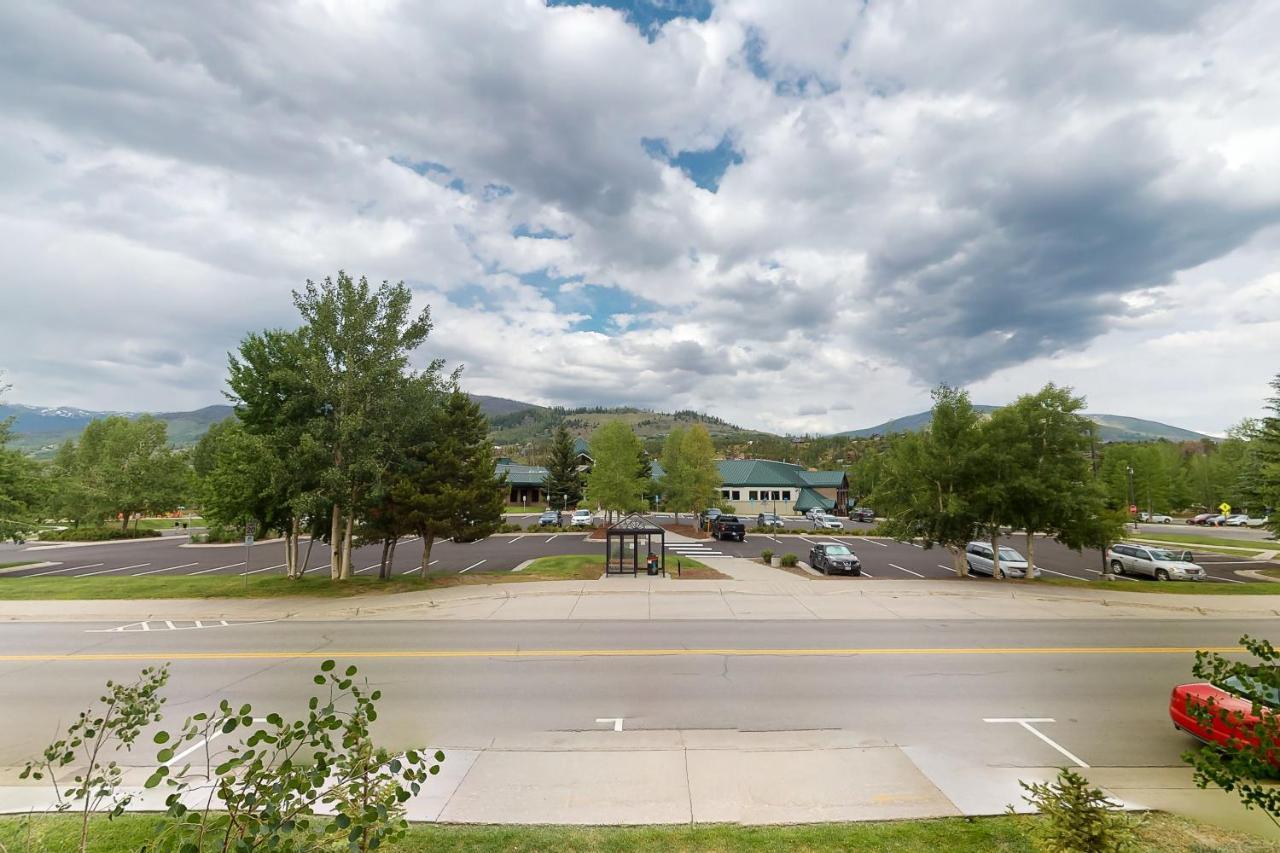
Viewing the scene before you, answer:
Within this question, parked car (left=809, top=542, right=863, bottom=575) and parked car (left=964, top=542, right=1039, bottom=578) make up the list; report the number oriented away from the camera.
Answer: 0

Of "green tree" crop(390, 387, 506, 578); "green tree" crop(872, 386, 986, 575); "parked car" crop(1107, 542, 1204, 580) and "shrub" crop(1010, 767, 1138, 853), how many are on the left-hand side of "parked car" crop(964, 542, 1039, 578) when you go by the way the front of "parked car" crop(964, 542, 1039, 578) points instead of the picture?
1

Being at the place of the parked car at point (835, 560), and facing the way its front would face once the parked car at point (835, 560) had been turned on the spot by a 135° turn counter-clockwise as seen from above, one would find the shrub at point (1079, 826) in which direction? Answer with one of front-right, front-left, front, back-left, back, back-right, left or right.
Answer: back

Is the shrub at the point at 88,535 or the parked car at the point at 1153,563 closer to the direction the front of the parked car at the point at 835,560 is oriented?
the parked car

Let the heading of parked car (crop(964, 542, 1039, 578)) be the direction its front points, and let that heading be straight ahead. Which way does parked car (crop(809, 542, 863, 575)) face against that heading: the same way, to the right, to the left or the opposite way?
the same way

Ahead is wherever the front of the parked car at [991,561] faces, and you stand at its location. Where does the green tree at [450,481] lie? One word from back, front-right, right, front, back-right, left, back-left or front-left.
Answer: right

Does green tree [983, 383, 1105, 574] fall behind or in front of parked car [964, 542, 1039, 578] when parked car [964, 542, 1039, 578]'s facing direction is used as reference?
in front

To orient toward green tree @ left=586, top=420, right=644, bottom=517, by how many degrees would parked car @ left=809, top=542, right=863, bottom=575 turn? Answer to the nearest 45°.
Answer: approximately 180°

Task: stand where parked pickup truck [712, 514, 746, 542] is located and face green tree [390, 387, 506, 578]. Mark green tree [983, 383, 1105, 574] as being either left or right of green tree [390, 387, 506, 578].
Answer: left

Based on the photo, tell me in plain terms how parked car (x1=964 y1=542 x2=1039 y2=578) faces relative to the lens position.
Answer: facing the viewer and to the right of the viewer

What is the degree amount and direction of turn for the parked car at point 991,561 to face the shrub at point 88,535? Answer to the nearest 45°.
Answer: approximately 135° to its right

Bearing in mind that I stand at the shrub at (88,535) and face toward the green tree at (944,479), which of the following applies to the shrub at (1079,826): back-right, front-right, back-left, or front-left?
front-right

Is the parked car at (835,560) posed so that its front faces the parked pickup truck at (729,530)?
no

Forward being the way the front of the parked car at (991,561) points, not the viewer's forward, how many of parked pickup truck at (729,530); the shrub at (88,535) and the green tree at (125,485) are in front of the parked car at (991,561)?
0

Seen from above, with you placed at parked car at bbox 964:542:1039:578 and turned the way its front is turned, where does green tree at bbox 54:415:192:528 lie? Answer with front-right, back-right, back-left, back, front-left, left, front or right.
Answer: back-right
